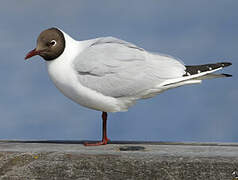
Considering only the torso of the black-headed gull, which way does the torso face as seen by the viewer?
to the viewer's left
